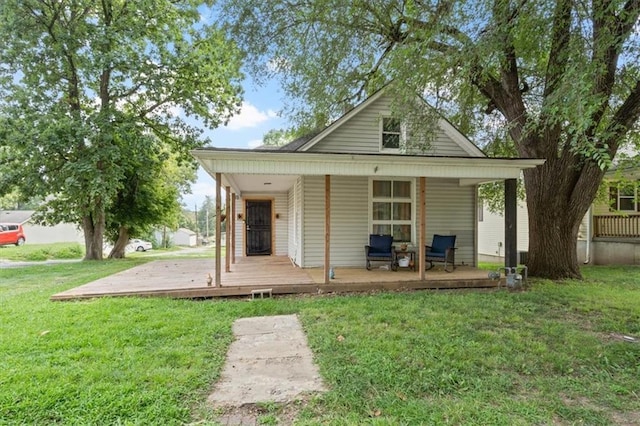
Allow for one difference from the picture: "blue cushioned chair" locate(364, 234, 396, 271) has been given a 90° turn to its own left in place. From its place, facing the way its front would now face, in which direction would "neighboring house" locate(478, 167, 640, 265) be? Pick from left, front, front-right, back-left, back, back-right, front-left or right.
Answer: front-left

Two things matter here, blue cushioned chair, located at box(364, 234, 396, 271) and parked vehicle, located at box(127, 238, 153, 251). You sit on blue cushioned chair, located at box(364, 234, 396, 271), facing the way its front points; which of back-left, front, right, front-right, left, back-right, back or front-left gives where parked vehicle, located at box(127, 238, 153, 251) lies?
back-right

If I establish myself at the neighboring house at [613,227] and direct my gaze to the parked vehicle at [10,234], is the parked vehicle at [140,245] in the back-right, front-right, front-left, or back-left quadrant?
front-right

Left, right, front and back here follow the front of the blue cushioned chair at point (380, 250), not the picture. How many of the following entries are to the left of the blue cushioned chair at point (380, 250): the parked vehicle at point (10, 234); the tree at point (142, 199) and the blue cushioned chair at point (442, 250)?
1

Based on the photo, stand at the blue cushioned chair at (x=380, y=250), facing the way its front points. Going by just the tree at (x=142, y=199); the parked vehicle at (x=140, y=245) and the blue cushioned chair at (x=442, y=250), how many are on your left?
1

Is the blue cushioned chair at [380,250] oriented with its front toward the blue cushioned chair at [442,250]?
no

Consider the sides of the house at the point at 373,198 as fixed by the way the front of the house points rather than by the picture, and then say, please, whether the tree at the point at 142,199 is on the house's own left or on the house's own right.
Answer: on the house's own right

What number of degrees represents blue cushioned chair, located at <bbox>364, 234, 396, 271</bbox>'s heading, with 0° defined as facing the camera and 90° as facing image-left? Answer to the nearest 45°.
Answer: approximately 0°

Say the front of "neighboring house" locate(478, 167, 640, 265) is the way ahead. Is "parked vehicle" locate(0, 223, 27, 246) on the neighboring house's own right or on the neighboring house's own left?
on the neighboring house's own right

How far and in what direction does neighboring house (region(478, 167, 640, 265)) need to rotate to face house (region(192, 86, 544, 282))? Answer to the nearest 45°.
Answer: approximately 45° to its right

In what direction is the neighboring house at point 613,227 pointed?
toward the camera

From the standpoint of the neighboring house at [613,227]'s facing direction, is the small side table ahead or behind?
ahead
